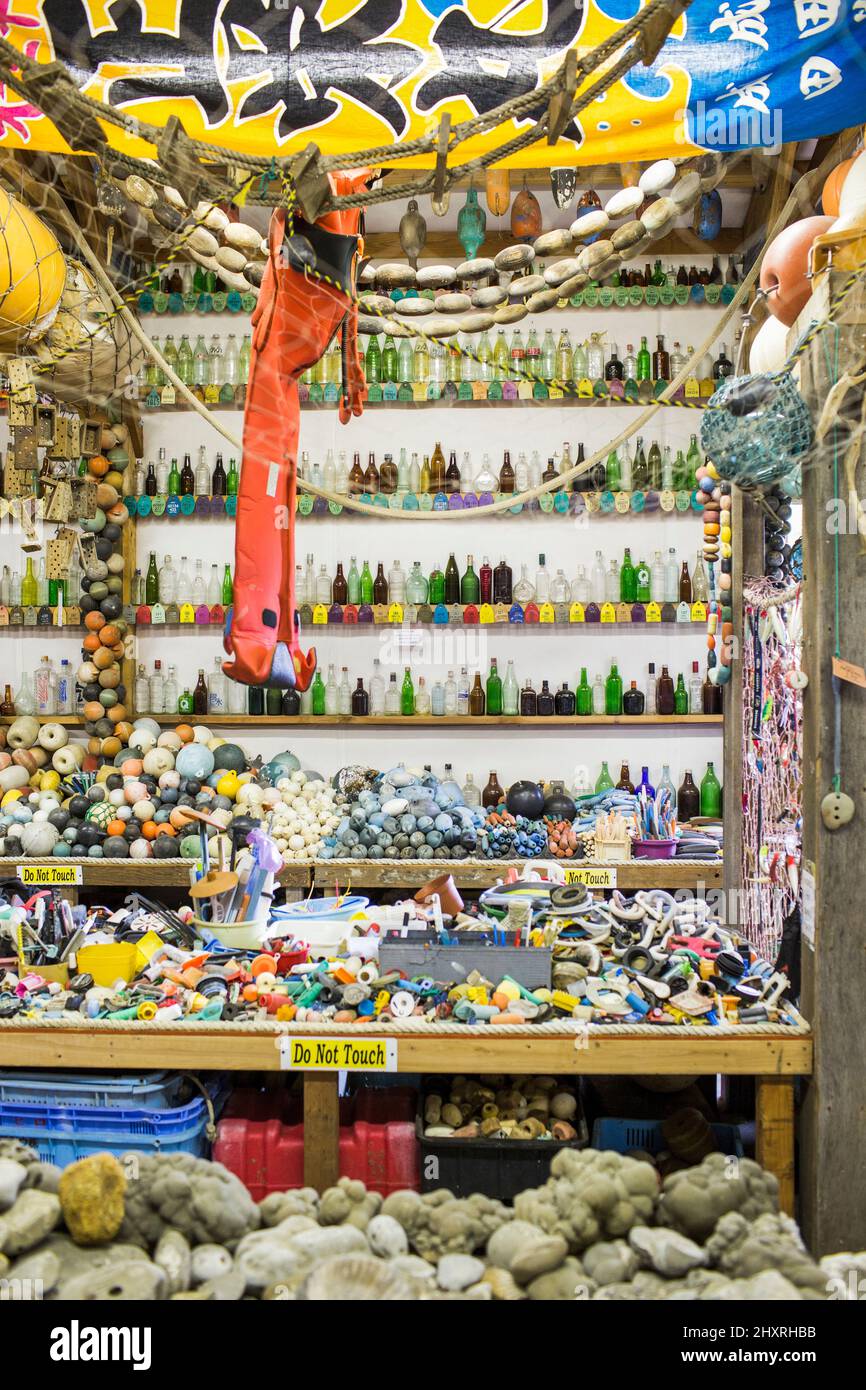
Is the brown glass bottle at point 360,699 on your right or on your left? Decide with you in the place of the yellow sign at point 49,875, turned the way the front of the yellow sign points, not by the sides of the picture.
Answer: on your left

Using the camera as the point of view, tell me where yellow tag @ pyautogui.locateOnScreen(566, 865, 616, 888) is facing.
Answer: facing the viewer

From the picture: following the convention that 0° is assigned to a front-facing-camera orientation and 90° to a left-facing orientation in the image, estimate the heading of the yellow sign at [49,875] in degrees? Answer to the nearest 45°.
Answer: approximately 0°

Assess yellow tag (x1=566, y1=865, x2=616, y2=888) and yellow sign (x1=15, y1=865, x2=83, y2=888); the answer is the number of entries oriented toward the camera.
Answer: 2

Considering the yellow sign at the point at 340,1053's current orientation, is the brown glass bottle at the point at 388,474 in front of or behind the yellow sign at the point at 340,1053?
behind

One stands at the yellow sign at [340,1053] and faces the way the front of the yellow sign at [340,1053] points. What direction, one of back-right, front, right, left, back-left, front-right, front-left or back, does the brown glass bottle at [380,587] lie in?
back

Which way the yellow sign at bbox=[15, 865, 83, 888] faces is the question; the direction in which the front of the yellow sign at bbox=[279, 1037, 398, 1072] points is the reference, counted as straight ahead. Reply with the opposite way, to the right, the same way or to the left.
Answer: the same way

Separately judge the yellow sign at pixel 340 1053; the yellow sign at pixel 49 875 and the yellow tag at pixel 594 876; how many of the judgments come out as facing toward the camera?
3

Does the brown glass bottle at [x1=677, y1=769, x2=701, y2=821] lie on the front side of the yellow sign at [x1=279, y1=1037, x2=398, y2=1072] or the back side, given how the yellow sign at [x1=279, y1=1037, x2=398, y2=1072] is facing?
on the back side

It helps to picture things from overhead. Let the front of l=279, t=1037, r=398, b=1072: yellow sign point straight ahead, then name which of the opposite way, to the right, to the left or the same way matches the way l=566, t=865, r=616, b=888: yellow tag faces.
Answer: the same way
